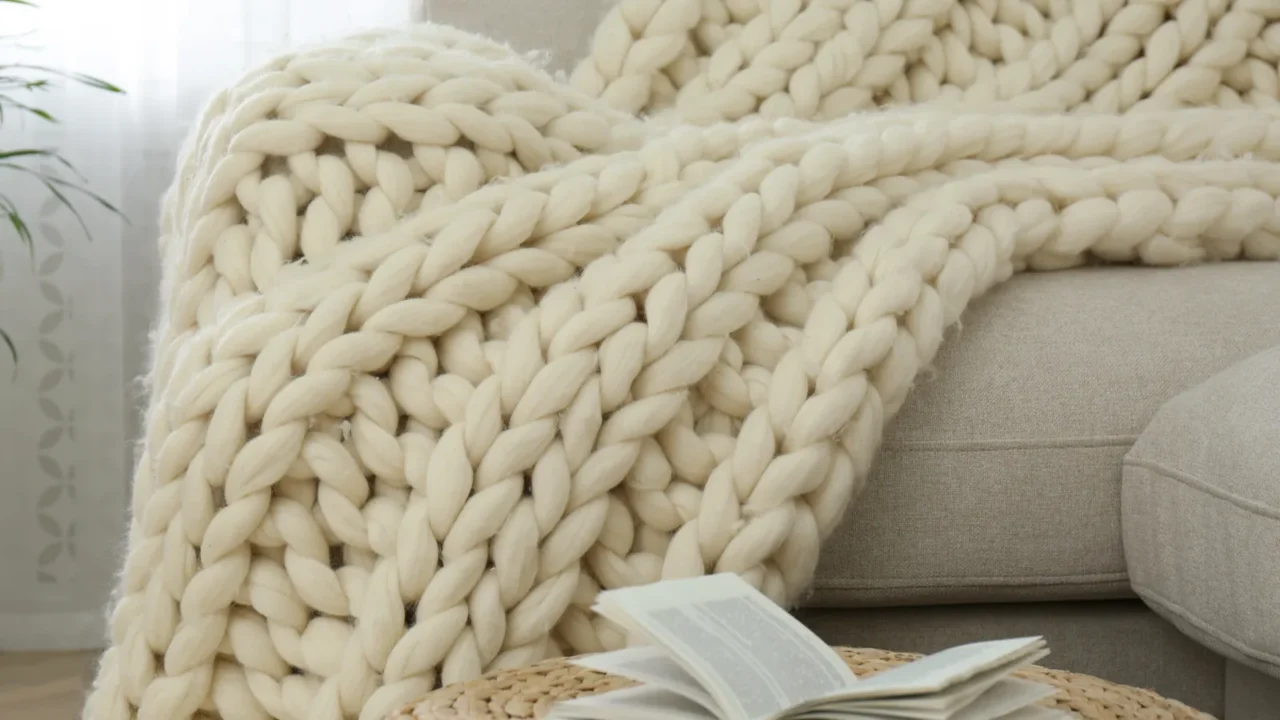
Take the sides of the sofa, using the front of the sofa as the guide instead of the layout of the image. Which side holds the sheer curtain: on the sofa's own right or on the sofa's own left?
on the sofa's own right

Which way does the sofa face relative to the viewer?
toward the camera

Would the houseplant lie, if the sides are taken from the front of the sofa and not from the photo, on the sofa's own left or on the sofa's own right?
on the sofa's own right
